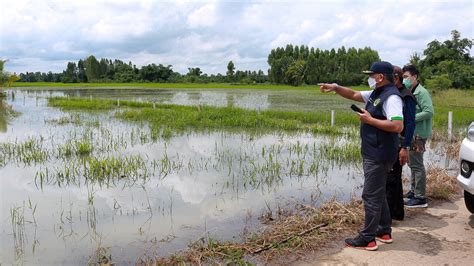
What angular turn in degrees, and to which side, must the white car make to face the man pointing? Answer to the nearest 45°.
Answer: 0° — it already faces them

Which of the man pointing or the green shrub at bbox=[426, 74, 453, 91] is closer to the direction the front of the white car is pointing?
the man pointing

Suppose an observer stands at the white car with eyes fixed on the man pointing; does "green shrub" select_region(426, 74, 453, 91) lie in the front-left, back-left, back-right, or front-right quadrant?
back-right

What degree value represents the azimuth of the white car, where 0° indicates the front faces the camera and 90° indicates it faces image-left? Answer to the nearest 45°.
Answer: approximately 45°

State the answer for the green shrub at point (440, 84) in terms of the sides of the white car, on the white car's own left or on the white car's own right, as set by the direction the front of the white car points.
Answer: on the white car's own right
